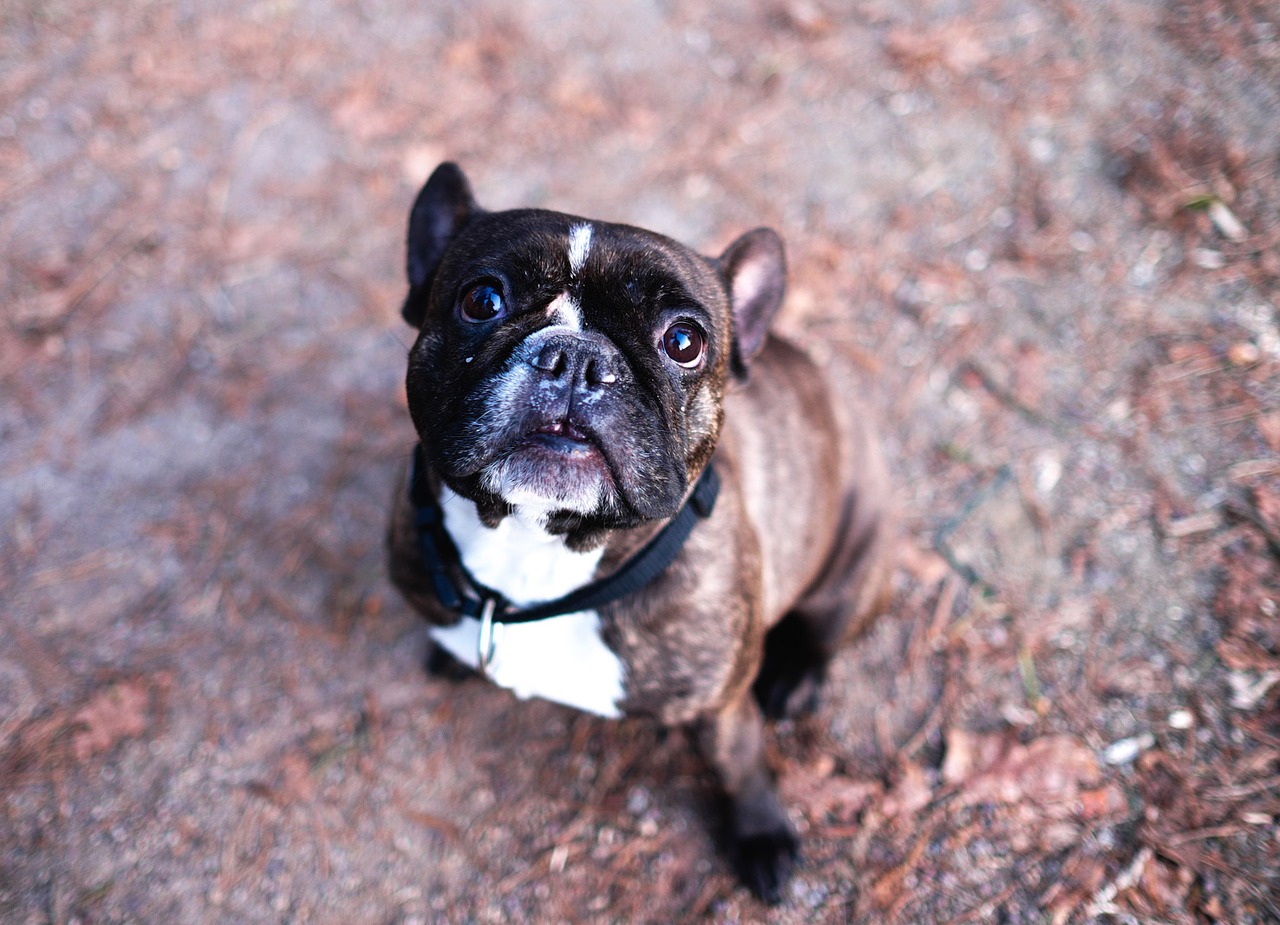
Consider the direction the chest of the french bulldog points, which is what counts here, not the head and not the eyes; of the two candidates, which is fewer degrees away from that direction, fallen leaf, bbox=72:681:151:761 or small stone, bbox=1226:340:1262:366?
the fallen leaf

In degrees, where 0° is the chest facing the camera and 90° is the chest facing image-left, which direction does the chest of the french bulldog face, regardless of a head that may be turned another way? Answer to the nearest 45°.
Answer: approximately 45°

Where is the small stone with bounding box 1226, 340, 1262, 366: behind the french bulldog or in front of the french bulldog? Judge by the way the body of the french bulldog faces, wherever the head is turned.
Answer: behind

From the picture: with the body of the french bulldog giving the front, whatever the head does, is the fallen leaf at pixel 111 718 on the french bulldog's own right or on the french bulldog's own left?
on the french bulldog's own right
